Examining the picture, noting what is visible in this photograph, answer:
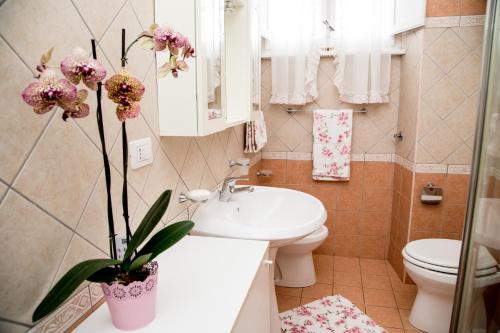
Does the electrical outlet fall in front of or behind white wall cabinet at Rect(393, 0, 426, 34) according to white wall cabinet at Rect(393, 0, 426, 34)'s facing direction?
in front

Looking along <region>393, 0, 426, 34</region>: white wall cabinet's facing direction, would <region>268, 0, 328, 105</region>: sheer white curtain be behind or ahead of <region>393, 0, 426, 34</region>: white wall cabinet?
ahead

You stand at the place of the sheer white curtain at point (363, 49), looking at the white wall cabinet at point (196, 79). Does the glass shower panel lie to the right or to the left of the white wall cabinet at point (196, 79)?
left

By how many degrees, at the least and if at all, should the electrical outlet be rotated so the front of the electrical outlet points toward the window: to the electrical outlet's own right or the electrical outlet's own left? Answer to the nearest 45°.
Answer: approximately 90° to the electrical outlet's own left

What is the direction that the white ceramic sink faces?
to the viewer's right

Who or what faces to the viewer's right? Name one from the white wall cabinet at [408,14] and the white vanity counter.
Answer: the white vanity counter

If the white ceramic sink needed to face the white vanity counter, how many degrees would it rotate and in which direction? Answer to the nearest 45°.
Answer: approximately 90° to its right

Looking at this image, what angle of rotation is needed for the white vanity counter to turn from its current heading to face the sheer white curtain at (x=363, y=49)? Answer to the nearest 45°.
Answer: approximately 45° to its left

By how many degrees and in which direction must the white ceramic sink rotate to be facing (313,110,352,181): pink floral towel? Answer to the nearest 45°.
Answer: approximately 45° to its left
